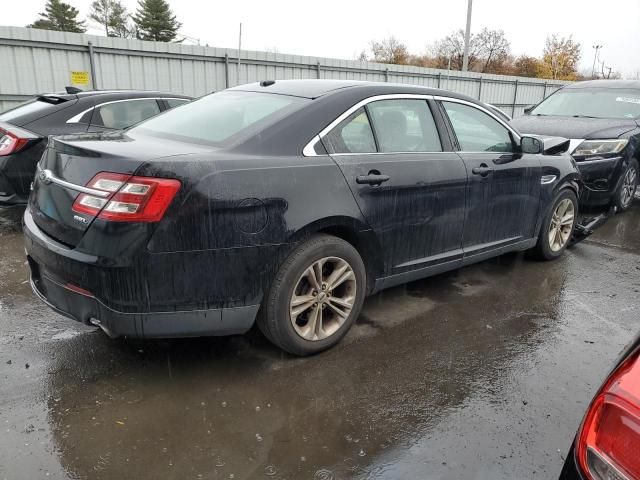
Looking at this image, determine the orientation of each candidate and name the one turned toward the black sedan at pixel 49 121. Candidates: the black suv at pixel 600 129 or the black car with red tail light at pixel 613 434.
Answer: the black suv at pixel 600 129

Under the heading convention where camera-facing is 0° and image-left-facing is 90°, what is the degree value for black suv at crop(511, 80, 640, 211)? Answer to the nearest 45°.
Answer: approximately 45°

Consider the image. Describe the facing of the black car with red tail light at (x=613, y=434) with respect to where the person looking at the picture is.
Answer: facing away from the viewer and to the right of the viewer

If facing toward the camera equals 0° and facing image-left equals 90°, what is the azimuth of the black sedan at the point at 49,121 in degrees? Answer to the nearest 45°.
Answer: approximately 225°

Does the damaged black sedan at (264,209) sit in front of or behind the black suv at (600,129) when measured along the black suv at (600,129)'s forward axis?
in front

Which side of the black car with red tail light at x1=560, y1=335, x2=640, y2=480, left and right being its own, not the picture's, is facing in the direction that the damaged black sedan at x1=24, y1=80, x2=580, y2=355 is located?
left

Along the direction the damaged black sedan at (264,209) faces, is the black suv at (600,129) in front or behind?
in front

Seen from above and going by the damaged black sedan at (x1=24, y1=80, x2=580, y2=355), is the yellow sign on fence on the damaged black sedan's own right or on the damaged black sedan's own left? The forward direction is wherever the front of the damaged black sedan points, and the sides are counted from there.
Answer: on the damaged black sedan's own left

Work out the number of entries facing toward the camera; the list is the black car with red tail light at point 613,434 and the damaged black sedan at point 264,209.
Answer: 0

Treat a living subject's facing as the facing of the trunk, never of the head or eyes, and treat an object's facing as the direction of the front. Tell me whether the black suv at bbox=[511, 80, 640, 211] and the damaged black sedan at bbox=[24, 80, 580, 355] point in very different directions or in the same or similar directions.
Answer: very different directions

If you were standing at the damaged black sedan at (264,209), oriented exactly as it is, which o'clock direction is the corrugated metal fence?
The corrugated metal fence is roughly at 10 o'clock from the damaged black sedan.

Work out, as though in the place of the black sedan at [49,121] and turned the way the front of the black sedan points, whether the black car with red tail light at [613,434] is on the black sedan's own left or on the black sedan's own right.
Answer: on the black sedan's own right

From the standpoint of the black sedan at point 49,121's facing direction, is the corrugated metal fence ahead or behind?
ahead

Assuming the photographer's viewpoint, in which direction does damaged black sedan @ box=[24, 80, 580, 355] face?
facing away from the viewer and to the right of the viewer

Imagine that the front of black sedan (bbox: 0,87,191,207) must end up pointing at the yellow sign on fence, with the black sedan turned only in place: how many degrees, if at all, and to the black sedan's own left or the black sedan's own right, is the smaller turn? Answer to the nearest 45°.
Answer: approximately 45° to the black sedan's own left
